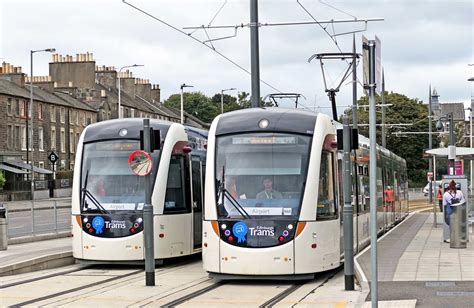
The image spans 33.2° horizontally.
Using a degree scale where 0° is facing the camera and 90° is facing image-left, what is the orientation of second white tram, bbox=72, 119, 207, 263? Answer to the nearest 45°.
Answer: approximately 45°

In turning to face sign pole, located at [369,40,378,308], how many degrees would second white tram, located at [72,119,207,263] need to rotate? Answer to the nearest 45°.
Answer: approximately 45° to its left

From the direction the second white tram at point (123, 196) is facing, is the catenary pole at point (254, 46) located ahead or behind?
behind

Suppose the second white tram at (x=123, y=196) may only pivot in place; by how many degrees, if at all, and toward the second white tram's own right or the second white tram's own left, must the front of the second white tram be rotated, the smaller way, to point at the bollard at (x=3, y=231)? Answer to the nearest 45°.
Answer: approximately 90° to the second white tram's own right

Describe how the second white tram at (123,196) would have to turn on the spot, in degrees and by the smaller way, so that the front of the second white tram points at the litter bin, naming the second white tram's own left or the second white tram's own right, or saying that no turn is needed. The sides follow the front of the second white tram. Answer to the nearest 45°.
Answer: approximately 135° to the second white tram's own left

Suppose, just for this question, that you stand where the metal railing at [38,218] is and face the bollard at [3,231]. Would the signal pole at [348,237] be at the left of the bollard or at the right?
left

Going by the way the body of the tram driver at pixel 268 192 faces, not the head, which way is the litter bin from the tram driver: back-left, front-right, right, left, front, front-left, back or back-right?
back-left

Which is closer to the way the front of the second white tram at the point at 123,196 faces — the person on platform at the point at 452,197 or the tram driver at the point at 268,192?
the tram driver

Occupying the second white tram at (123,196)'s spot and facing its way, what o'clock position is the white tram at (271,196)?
The white tram is roughly at 9 o'clock from the second white tram.

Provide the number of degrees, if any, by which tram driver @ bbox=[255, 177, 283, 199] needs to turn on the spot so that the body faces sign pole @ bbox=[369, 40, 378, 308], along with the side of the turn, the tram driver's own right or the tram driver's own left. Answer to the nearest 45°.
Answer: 0° — they already face it
